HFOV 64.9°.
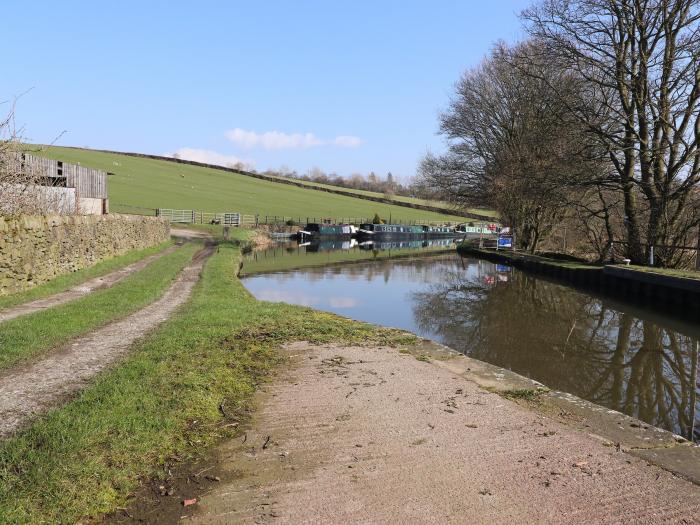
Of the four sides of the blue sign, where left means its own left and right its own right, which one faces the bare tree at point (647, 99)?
front

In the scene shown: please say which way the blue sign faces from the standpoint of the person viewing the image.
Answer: facing the viewer

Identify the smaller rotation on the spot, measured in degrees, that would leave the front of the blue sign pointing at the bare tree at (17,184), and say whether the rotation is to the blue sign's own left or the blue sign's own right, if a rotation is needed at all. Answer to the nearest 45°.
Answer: approximately 45° to the blue sign's own right

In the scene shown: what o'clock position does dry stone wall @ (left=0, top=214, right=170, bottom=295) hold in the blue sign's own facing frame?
The dry stone wall is roughly at 1 o'clock from the blue sign.

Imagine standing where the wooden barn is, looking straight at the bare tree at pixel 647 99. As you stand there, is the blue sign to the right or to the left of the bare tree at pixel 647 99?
left

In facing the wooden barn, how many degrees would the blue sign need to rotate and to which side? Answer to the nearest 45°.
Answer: approximately 45° to its right
